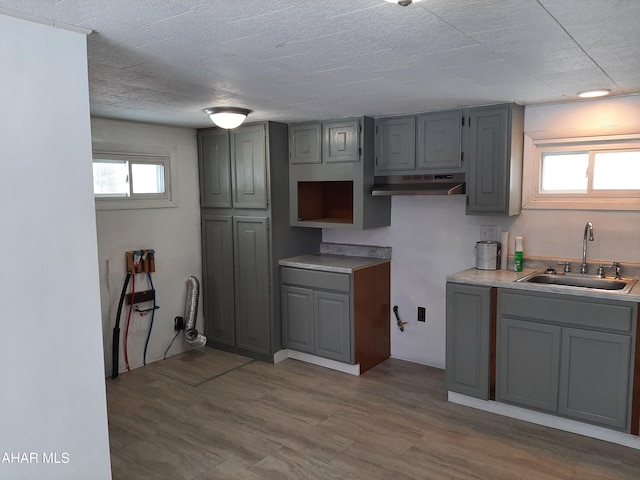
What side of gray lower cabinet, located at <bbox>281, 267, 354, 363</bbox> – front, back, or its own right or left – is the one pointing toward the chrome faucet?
left

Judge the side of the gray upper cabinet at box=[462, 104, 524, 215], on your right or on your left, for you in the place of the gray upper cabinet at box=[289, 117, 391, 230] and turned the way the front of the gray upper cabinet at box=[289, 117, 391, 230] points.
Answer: on your left

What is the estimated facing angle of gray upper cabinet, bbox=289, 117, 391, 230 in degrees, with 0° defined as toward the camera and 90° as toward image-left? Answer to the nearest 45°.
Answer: approximately 45°

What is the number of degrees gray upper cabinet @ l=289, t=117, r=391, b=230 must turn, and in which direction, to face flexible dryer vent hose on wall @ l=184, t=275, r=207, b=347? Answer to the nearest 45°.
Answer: approximately 45° to its right

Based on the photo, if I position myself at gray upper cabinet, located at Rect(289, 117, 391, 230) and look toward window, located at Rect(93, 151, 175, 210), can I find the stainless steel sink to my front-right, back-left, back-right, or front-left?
back-left

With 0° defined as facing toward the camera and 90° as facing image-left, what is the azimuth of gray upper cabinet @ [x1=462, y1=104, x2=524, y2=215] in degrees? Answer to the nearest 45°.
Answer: approximately 45°

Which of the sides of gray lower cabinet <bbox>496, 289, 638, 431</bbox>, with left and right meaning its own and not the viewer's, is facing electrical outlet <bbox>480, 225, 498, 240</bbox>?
right
